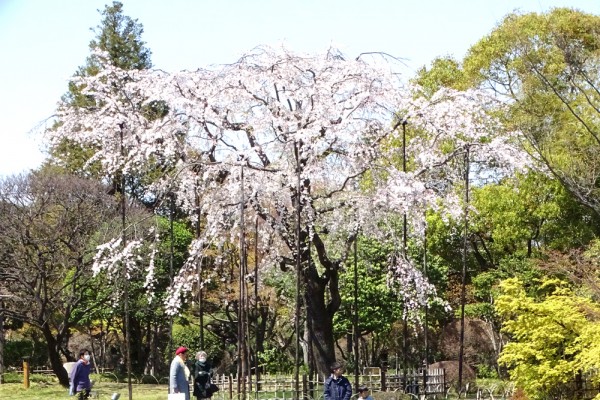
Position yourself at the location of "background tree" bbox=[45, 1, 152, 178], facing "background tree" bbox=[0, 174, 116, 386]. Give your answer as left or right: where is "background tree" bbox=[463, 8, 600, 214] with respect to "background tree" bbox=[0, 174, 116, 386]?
left
